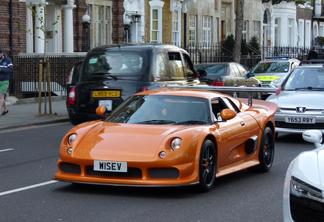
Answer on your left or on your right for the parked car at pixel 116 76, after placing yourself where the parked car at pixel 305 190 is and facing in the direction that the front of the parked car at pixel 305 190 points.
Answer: on your right

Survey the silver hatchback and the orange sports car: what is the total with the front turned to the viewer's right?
0

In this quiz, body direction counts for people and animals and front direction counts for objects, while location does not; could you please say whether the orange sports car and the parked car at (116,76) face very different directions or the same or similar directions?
very different directions

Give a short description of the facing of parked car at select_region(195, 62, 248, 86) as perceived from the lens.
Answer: facing away from the viewer and to the right of the viewer

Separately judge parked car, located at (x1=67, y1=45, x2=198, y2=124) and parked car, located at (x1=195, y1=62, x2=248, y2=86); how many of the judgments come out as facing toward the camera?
0

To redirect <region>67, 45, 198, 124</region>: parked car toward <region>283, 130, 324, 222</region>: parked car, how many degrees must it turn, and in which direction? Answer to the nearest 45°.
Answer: approximately 135° to its right

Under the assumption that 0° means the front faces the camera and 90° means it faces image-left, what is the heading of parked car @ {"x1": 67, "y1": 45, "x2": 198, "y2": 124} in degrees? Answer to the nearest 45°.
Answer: approximately 225°

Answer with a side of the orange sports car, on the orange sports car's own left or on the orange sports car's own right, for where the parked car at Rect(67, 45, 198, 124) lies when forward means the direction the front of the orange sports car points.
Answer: on the orange sports car's own right

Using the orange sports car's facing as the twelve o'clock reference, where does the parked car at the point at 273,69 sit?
The parked car is roughly at 5 o'clock from the orange sports car.

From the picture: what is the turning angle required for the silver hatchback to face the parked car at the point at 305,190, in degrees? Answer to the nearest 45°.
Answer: approximately 45° to its left

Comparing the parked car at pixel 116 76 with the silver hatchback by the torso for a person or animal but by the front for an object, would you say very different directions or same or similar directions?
very different directions

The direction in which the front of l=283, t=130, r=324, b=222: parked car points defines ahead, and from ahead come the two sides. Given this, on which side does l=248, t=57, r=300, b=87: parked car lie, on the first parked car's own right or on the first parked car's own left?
on the first parked car's own right
